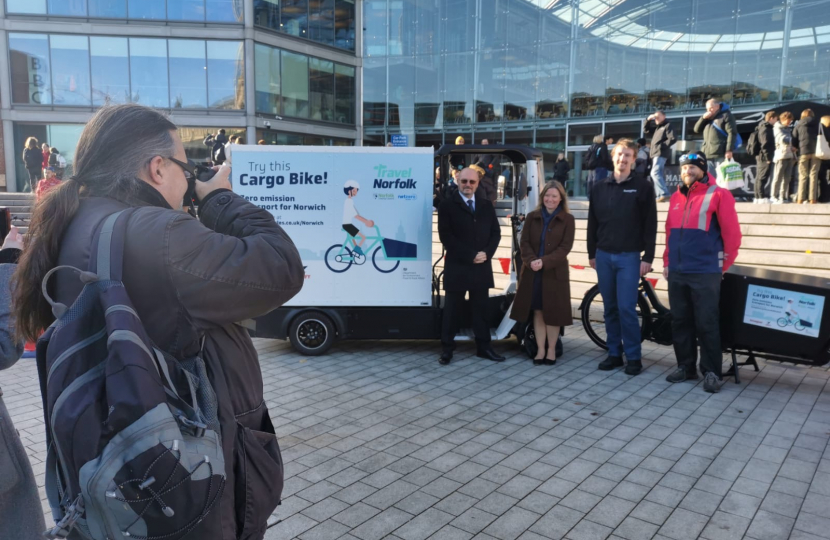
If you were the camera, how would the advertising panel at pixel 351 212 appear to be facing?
facing the viewer

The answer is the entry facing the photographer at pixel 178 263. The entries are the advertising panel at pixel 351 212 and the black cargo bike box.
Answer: the advertising panel

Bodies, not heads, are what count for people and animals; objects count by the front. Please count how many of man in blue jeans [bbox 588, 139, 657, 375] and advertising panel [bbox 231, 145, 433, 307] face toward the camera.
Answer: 2

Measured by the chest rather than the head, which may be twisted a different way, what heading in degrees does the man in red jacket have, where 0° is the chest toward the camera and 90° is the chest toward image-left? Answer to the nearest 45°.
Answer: approximately 45°

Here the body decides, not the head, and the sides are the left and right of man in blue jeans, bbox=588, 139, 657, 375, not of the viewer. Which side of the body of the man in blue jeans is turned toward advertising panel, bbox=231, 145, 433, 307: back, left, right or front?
right

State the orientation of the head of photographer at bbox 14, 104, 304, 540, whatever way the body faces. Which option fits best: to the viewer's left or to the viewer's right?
to the viewer's right

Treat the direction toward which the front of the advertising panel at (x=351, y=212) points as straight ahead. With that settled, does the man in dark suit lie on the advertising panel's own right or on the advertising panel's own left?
on the advertising panel's own left

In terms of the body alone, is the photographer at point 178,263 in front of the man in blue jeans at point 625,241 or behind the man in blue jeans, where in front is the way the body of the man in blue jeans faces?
in front

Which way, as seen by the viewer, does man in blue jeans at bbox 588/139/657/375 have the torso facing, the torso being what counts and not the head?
toward the camera

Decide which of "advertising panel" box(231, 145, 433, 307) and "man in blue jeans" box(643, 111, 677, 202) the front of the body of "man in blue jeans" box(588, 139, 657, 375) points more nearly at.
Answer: the advertising panel

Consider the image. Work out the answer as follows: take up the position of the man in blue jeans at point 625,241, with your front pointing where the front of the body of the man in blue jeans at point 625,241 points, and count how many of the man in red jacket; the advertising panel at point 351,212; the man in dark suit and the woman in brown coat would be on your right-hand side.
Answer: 3
